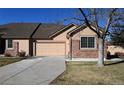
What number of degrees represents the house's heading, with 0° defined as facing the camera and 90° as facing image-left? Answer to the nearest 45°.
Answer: approximately 0°
